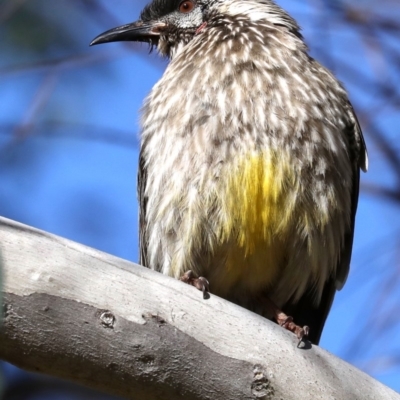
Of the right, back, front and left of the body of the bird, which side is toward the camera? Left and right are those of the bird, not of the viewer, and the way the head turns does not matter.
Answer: front
